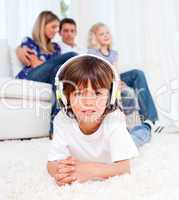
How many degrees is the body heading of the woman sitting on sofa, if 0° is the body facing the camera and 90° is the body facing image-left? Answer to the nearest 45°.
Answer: approximately 315°

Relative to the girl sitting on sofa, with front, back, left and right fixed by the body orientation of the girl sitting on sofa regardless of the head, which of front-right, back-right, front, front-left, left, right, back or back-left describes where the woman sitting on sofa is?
back-right
